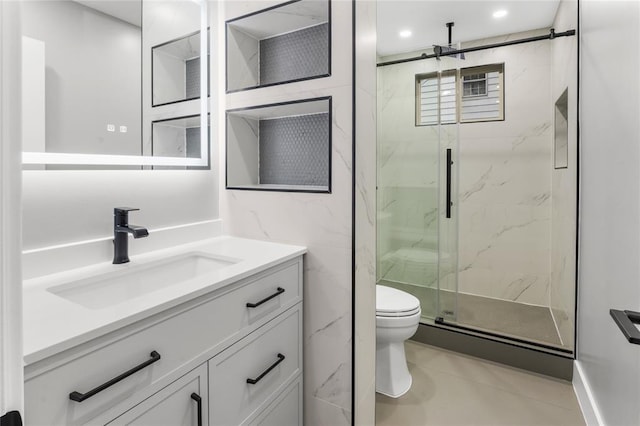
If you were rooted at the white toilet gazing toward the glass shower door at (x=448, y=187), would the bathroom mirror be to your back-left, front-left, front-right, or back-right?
back-left

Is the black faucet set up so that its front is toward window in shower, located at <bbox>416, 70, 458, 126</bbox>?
no

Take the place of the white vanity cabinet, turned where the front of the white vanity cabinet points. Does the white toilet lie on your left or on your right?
on your left

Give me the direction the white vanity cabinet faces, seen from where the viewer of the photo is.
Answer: facing the viewer and to the right of the viewer

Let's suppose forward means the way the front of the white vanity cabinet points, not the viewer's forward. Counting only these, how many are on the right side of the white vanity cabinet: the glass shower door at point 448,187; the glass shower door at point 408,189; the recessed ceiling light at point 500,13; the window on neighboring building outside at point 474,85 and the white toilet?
0

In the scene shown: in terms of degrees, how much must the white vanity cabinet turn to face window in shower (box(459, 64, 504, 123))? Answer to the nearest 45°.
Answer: approximately 90° to its left

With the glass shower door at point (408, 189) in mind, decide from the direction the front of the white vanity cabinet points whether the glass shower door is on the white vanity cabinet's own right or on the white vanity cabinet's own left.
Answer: on the white vanity cabinet's own left

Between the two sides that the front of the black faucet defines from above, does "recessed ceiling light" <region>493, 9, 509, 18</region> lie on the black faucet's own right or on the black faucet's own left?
on the black faucet's own left

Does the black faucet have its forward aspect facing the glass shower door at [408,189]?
no
